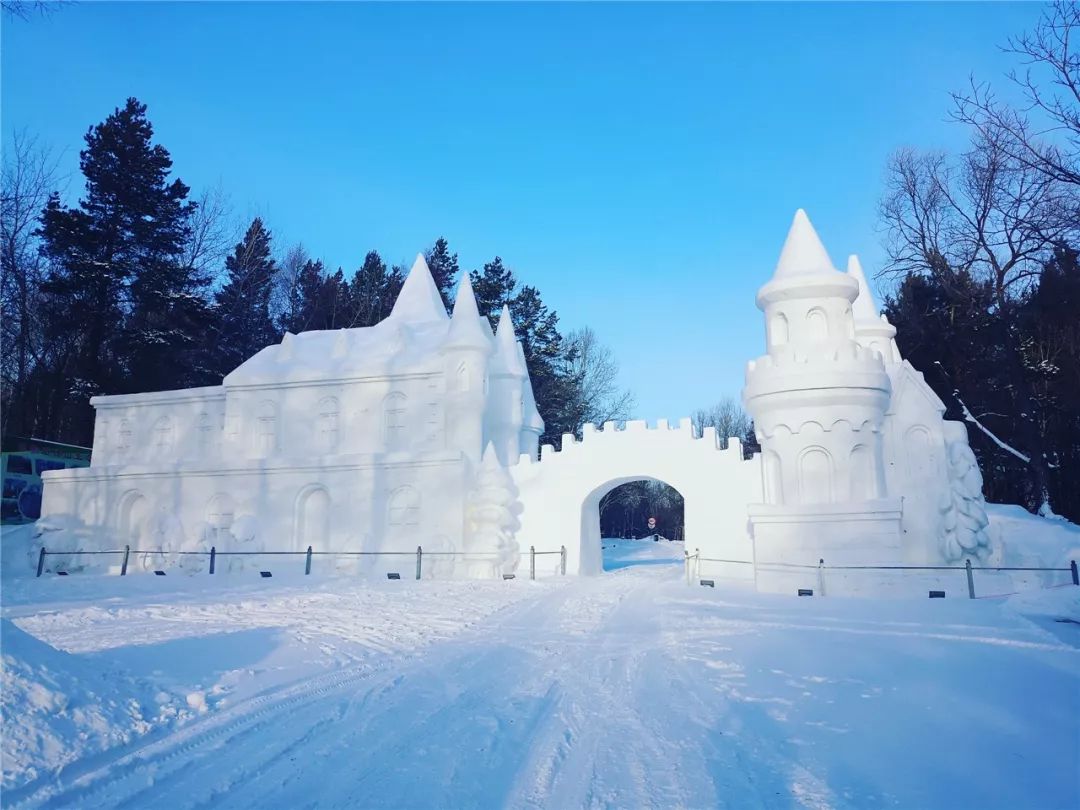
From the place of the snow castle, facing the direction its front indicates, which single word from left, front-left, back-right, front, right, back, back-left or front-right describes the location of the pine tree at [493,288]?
back

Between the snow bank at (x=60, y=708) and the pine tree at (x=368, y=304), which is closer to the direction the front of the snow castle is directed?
the snow bank

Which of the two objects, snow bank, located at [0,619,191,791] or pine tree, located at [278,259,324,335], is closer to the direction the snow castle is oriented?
the snow bank

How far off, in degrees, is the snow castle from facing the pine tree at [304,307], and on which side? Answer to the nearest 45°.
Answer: approximately 135° to its right

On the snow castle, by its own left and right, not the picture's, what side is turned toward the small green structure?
right

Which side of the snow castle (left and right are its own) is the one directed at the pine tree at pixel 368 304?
back

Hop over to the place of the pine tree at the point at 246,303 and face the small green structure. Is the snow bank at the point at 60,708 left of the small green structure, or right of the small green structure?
left

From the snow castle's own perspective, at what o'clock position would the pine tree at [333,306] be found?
The pine tree is roughly at 5 o'clock from the snow castle.

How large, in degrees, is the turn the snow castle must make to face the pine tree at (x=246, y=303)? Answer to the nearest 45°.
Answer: approximately 135° to its right

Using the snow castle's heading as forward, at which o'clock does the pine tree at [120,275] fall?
The pine tree is roughly at 4 o'clock from the snow castle.

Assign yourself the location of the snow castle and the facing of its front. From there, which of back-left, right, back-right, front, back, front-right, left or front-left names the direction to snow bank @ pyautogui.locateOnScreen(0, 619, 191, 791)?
front

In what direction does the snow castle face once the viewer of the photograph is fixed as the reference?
facing the viewer
